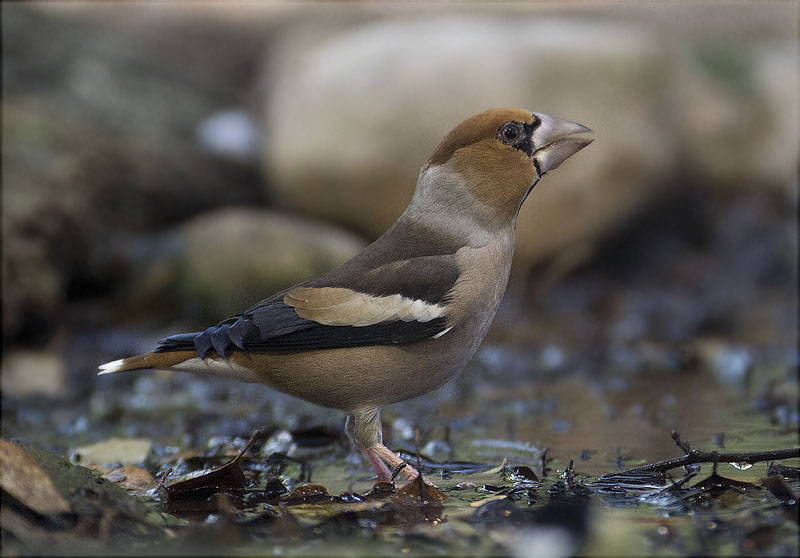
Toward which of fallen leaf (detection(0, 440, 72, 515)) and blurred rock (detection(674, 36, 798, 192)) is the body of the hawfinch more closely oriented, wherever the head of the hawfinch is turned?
the blurred rock

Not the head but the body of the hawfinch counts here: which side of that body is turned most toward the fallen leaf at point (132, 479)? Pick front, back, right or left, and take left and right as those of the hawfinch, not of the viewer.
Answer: back

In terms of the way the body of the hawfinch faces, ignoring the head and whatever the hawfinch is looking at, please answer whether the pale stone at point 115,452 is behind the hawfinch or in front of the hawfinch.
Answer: behind

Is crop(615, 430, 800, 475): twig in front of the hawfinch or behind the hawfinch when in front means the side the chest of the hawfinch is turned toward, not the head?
in front

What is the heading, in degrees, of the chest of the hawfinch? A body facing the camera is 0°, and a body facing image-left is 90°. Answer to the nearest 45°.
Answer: approximately 270°

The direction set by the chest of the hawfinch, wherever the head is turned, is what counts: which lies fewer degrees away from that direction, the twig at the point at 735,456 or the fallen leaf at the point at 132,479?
the twig
